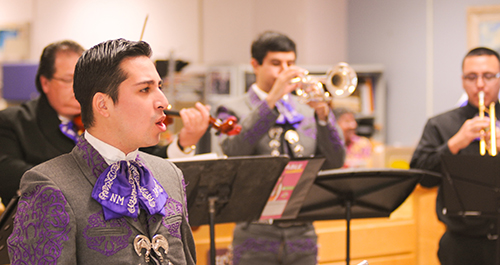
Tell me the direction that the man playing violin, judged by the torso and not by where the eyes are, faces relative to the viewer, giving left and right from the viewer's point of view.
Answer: facing the viewer and to the right of the viewer

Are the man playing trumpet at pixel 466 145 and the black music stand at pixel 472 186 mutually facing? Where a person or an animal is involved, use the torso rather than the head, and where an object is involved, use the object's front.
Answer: yes

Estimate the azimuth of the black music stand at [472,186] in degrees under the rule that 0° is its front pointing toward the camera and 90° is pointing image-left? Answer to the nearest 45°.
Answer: approximately 180°

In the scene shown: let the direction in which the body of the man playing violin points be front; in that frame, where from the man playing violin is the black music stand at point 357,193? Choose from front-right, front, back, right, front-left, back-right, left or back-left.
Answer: front-left

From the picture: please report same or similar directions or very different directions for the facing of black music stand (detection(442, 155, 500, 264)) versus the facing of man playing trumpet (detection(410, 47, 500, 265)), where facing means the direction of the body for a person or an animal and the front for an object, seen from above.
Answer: very different directions

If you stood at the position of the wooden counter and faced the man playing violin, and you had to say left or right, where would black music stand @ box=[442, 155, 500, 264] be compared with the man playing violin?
left

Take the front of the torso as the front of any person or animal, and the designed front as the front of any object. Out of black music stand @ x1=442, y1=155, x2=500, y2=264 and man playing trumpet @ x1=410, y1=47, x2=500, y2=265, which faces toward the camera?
the man playing trumpet

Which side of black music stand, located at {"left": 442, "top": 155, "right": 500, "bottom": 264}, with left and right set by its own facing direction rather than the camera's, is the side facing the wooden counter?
front

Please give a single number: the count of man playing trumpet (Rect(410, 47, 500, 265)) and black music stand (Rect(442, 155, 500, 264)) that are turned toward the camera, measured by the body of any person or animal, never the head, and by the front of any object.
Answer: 1

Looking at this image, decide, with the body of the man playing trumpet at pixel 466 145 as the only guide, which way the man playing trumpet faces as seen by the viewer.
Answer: toward the camera

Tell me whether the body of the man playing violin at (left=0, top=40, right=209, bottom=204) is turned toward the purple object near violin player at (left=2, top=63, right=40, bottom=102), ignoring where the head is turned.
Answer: no

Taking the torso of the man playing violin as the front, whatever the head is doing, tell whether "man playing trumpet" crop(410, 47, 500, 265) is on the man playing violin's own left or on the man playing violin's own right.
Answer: on the man playing violin's own left

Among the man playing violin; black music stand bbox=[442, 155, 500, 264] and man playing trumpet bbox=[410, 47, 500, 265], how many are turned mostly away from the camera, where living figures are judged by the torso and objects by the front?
1

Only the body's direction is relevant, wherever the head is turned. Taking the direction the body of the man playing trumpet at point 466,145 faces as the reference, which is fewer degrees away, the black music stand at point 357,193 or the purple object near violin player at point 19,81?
the black music stand

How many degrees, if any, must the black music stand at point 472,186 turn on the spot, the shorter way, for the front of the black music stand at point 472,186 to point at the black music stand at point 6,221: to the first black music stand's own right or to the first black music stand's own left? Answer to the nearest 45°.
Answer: approximately 135° to the first black music stand's own left
